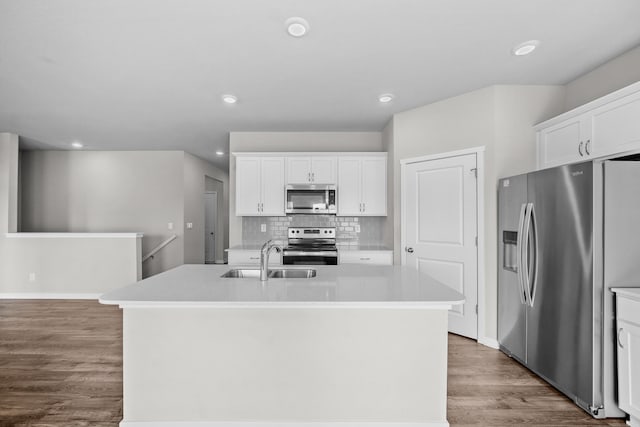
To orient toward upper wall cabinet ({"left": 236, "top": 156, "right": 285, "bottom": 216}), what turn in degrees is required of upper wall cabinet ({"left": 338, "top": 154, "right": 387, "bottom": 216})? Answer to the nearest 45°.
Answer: approximately 90° to its right

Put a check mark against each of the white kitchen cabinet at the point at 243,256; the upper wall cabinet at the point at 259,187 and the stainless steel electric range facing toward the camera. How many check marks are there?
3

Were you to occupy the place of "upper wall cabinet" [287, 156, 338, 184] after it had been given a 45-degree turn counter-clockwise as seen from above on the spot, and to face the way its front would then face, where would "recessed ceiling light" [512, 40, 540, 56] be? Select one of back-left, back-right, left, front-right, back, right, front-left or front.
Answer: front

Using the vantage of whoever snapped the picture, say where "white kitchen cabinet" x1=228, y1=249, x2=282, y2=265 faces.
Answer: facing the viewer

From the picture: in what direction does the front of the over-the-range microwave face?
toward the camera

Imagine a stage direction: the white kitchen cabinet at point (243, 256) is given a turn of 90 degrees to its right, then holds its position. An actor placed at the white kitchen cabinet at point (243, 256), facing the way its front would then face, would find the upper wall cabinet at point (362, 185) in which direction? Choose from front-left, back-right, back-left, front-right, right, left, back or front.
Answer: back

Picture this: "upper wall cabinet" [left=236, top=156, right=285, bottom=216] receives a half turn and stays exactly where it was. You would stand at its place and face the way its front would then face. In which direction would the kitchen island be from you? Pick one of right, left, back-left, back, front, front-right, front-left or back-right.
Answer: back

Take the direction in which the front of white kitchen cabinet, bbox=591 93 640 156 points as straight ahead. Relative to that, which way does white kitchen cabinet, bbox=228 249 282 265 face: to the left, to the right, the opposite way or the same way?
to the left

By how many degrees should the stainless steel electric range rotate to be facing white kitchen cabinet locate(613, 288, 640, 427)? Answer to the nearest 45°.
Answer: approximately 45° to its left

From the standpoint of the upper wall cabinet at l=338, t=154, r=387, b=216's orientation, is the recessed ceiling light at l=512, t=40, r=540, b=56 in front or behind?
in front

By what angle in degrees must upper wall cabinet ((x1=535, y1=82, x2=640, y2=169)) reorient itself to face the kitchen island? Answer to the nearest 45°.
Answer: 0° — it already faces it

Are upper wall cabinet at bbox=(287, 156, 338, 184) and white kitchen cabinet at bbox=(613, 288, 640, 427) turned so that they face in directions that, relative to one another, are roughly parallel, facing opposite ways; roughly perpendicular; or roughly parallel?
roughly perpendicular

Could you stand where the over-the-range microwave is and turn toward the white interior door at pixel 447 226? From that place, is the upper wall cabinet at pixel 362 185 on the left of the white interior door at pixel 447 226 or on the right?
left

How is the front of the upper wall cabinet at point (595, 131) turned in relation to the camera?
facing the viewer and to the left of the viewer

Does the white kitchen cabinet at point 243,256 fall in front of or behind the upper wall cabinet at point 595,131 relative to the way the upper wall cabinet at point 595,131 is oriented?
in front

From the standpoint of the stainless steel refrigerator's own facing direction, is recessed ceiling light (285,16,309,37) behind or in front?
in front
